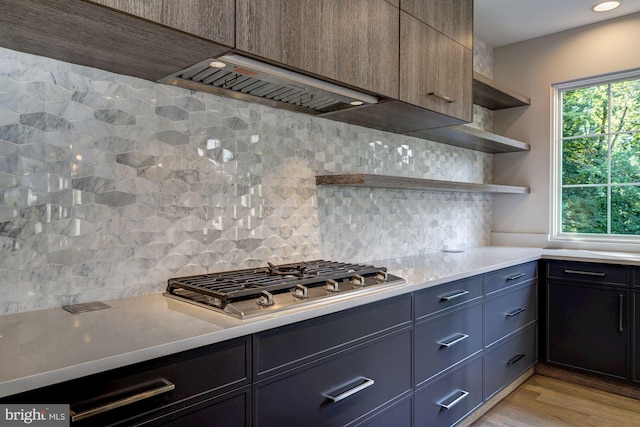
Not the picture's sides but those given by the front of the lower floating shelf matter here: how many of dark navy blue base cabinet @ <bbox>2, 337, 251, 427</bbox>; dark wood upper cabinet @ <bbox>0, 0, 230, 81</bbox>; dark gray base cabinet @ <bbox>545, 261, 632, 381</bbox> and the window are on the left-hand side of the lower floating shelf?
2

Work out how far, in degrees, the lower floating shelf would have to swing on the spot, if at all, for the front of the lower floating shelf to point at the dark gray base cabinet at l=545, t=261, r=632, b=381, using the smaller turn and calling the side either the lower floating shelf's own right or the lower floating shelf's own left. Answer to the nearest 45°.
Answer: approximately 90° to the lower floating shelf's own left

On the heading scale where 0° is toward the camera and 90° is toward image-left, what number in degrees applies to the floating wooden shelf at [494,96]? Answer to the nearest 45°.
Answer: approximately 315°

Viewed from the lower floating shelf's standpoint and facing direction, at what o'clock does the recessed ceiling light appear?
The recessed ceiling light is roughly at 9 o'clock from the lower floating shelf.

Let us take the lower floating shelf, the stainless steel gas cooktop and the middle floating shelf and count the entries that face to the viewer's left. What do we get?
0

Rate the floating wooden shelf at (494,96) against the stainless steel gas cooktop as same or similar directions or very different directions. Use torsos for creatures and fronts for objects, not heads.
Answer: same or similar directions

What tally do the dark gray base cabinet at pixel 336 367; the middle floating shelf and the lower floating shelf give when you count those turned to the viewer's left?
0

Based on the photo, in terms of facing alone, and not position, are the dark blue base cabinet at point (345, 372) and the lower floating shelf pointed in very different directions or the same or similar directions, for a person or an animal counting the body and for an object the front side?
same or similar directions

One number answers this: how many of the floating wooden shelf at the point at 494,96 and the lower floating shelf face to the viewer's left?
0

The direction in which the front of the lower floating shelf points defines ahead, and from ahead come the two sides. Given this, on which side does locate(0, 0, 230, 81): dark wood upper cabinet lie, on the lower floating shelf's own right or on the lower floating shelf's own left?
on the lower floating shelf's own right

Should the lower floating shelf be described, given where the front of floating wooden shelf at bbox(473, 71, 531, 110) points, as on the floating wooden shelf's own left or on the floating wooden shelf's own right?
on the floating wooden shelf's own right

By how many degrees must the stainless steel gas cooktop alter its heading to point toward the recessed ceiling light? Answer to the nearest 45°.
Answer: approximately 90° to its left

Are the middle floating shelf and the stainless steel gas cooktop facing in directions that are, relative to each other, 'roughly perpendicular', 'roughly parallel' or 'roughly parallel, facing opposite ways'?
roughly parallel

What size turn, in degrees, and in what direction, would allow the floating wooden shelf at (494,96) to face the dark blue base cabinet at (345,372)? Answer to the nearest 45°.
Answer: approximately 45° to its right

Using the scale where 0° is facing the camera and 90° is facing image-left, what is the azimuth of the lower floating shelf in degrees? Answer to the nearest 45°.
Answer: approximately 315°

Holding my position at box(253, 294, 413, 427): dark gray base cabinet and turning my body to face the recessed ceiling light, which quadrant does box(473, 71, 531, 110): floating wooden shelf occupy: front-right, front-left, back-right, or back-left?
front-left
